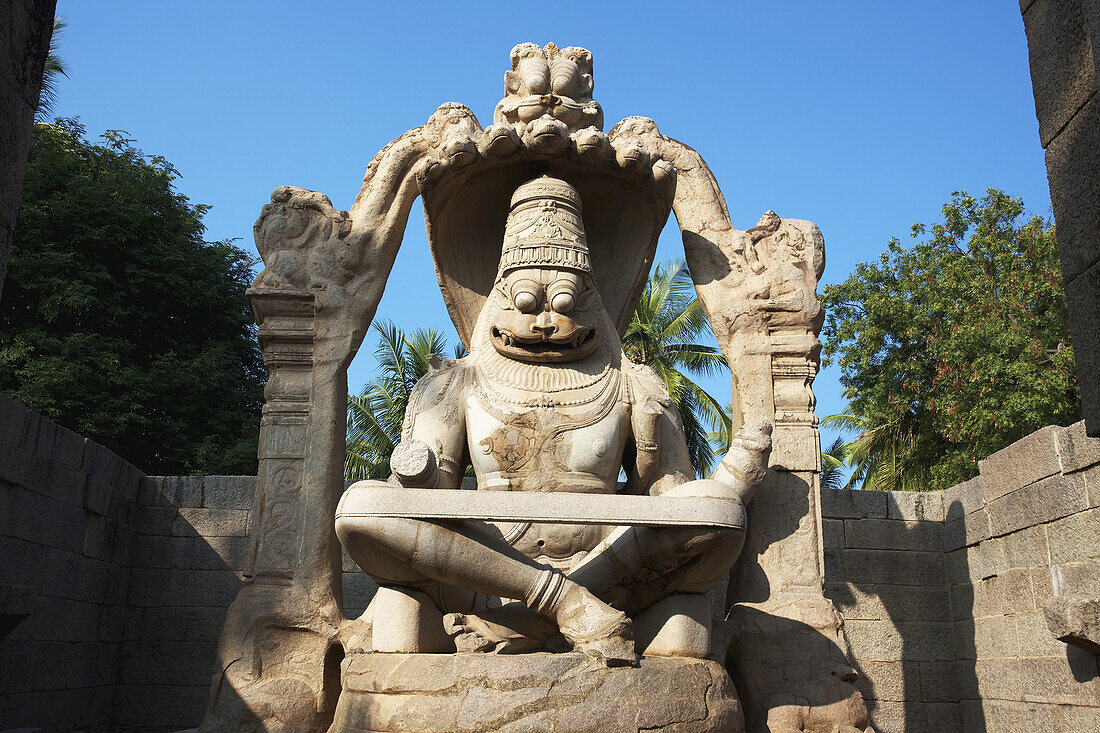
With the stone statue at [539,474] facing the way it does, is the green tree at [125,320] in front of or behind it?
behind

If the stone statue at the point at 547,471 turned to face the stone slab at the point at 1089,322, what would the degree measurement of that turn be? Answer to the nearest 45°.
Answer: approximately 45° to its left

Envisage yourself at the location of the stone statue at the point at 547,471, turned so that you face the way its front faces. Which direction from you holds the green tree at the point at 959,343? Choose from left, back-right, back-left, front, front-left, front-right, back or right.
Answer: back-left

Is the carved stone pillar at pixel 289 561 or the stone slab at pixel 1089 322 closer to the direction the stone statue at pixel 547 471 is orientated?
the stone slab

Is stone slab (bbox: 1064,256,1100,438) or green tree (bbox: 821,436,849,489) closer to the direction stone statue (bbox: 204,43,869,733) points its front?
the stone slab

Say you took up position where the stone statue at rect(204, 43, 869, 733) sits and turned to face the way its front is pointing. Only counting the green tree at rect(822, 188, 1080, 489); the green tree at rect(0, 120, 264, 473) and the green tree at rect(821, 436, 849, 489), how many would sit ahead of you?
0

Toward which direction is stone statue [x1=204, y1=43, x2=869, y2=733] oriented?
toward the camera

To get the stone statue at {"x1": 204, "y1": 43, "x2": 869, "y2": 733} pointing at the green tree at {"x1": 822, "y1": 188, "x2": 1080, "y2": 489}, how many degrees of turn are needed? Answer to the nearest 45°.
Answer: approximately 135° to its left

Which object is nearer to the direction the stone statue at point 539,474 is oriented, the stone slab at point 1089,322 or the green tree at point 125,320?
the stone slab

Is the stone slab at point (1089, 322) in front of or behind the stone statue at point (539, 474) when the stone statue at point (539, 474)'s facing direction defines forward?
in front

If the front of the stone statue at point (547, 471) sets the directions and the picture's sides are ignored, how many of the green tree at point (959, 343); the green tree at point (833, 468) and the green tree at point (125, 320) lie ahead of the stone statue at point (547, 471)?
0

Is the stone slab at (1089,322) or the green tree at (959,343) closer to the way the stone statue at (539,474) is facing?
the stone slab

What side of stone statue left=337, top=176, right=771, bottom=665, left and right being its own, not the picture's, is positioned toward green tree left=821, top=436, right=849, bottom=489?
back
